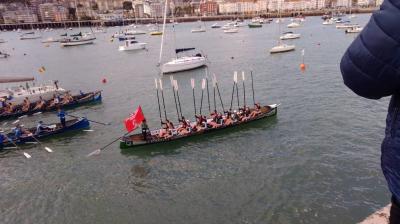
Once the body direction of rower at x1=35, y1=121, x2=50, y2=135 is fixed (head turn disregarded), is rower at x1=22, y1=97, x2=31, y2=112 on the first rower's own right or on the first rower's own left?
on the first rower's own left

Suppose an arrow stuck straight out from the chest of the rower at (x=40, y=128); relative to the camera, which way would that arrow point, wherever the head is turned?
to the viewer's right

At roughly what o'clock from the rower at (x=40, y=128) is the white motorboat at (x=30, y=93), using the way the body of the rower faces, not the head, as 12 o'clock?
The white motorboat is roughly at 9 o'clock from the rower.

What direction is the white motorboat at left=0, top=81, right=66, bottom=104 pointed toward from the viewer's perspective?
to the viewer's left

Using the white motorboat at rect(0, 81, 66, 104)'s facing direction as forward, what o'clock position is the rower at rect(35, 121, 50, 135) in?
The rower is roughly at 9 o'clock from the white motorboat.

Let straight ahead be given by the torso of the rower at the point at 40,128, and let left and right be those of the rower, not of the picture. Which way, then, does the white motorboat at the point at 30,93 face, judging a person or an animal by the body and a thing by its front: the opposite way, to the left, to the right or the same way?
the opposite way

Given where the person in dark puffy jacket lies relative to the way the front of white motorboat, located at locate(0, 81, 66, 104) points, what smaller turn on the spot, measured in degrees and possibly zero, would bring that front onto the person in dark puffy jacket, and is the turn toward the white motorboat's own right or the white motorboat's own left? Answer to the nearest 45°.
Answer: approximately 90° to the white motorboat's own left
